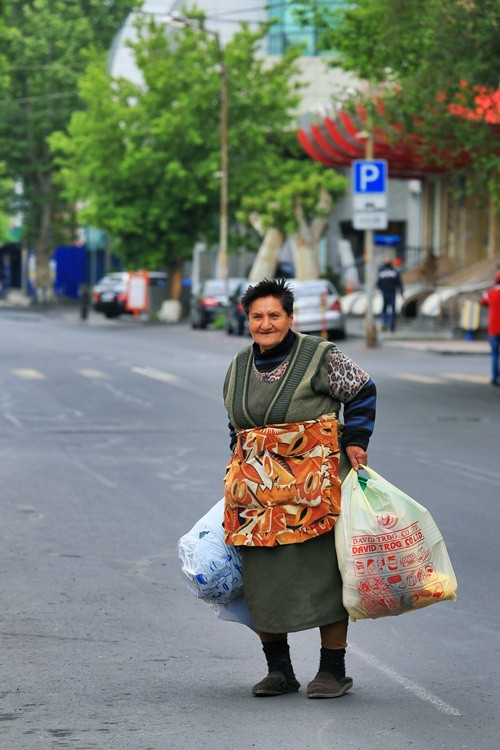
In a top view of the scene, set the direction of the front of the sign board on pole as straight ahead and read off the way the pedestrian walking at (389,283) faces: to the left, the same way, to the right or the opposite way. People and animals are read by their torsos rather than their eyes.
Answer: the opposite way

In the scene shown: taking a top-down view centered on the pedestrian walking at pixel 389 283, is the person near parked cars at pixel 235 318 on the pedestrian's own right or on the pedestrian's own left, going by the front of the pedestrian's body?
on the pedestrian's own left

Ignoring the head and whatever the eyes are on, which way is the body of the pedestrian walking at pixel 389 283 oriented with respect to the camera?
away from the camera

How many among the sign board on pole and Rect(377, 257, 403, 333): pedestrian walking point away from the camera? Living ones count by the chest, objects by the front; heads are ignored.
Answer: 1

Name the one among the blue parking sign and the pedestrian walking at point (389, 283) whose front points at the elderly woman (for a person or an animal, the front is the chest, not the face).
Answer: the blue parking sign

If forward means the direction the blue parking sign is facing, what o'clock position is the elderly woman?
The elderly woman is roughly at 12 o'clock from the blue parking sign.

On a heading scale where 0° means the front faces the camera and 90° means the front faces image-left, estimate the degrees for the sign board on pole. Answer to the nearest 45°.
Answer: approximately 0°

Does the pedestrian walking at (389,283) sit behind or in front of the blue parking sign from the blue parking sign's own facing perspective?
behind

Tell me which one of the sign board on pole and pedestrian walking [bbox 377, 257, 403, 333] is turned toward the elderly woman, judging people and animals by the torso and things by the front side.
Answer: the sign board on pole
